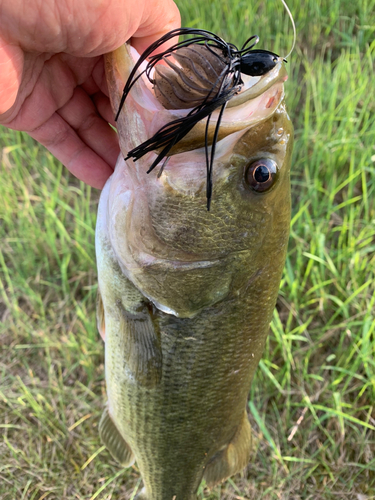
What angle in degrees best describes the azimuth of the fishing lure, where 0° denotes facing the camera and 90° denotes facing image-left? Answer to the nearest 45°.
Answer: approximately 270°
